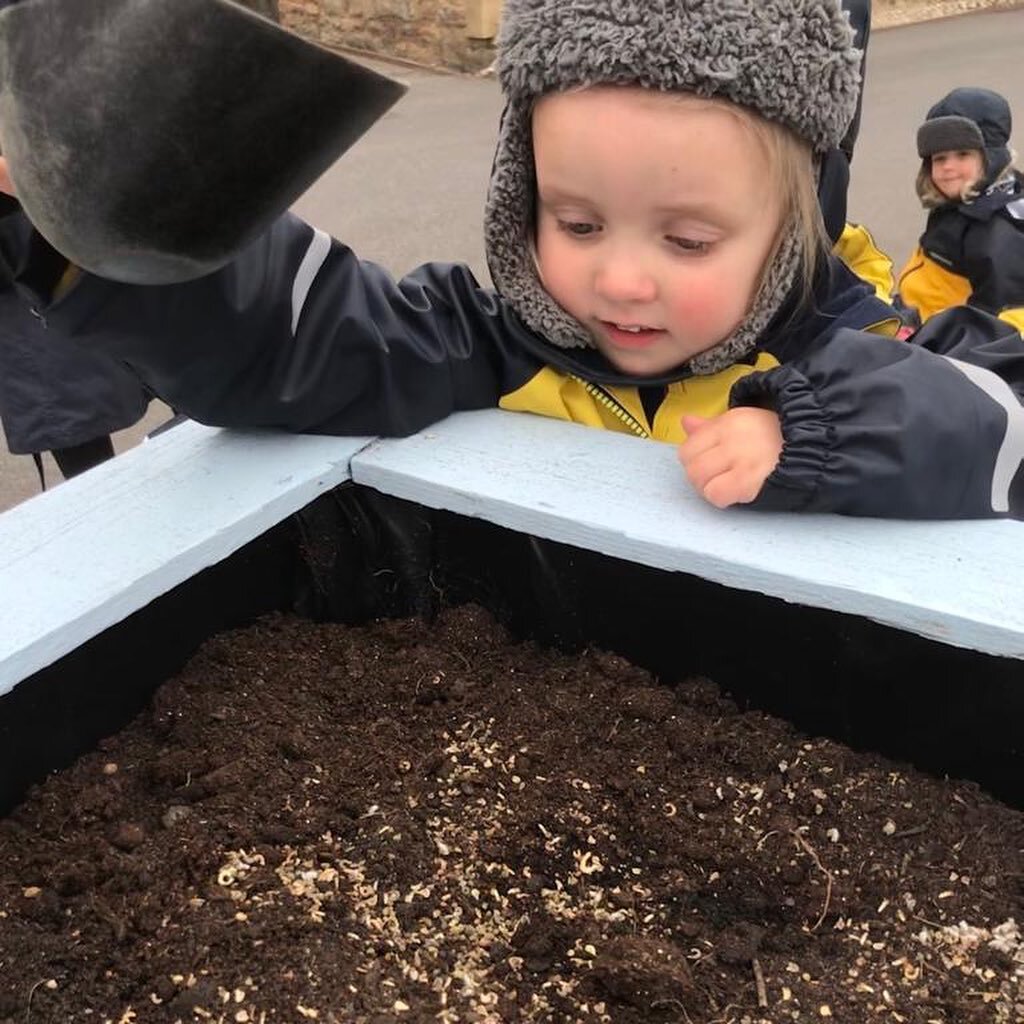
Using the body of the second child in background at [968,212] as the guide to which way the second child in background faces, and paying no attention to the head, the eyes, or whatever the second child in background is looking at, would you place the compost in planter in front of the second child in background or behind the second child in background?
in front

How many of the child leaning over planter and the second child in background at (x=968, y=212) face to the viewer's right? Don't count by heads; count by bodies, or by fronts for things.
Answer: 0

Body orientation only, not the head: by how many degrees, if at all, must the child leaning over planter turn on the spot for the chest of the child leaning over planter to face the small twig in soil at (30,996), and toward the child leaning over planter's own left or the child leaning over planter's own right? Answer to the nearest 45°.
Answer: approximately 45° to the child leaning over planter's own right

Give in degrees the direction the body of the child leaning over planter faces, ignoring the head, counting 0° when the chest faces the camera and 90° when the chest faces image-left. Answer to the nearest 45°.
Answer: approximately 0°

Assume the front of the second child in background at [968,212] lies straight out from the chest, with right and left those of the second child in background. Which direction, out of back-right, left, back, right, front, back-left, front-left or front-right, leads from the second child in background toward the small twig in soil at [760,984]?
front-left

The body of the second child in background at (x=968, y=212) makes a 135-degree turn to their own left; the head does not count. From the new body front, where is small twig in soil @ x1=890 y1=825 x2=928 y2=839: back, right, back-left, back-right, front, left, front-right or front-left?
right

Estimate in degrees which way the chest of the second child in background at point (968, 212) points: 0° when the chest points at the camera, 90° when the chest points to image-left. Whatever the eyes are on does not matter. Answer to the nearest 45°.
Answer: approximately 45°
